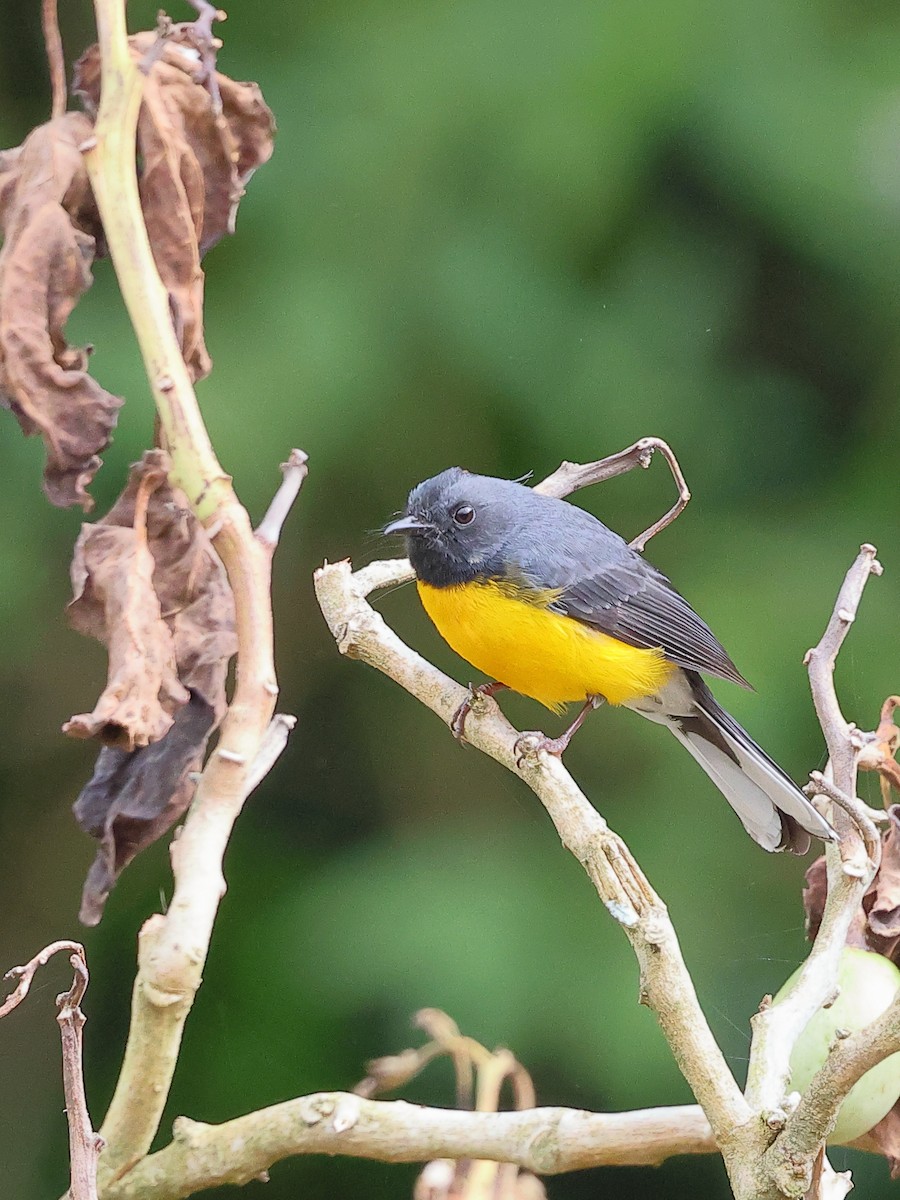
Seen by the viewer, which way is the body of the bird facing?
to the viewer's left
